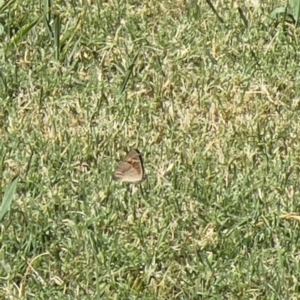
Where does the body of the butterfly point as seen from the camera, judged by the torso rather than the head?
to the viewer's right
